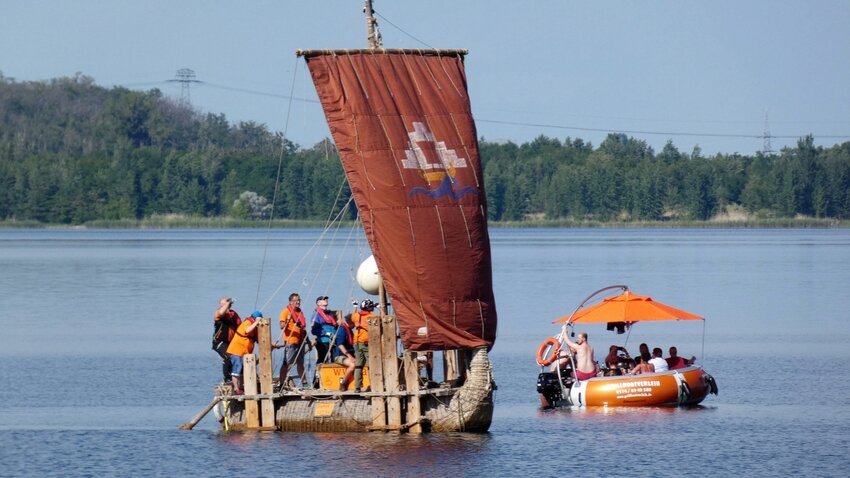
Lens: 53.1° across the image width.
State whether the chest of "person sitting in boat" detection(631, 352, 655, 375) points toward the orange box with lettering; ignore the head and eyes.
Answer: no

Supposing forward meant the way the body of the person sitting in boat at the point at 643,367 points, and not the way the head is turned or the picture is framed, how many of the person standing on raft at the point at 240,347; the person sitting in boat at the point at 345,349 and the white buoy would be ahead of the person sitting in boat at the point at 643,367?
3

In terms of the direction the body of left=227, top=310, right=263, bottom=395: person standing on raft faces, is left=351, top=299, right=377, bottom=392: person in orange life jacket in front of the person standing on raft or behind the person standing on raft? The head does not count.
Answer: in front

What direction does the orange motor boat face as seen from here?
to the viewer's right

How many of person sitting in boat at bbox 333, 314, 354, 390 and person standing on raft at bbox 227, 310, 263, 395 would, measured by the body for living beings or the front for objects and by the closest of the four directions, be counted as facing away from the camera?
0

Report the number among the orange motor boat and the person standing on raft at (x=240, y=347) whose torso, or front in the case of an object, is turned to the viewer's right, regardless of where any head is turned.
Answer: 2

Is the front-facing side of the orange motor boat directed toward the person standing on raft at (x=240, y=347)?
no
